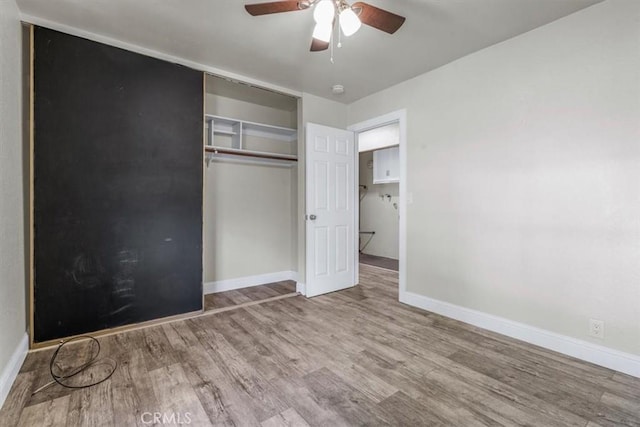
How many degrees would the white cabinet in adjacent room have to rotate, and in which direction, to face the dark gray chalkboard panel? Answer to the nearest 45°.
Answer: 0° — it already faces it

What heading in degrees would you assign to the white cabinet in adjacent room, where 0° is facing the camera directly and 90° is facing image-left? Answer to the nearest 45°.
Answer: approximately 45°

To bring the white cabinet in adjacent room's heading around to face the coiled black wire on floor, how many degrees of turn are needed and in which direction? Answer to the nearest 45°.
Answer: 0° — it already faces it
